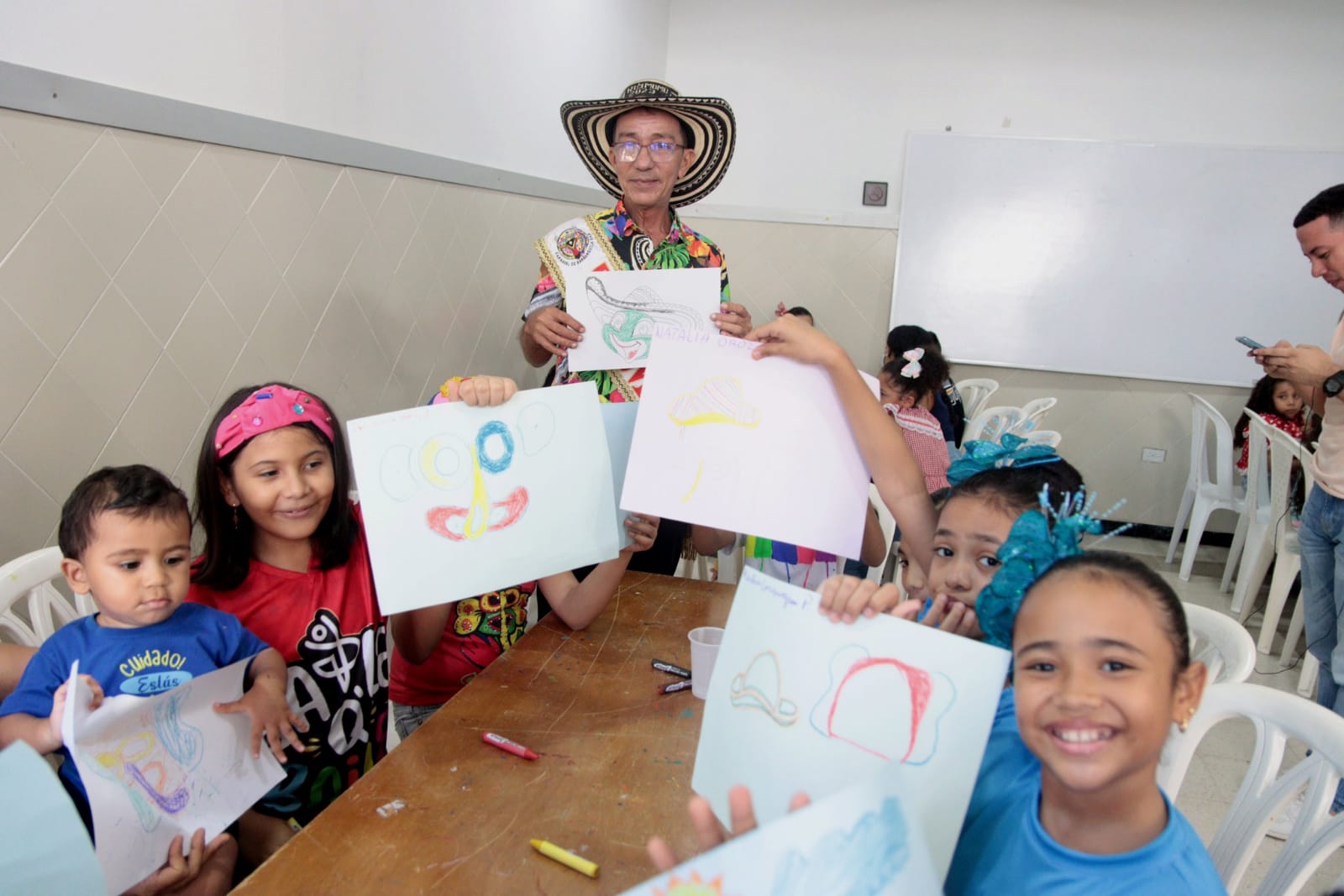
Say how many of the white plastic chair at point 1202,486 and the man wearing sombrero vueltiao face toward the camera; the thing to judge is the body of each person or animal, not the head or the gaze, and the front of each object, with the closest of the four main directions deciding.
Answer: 1

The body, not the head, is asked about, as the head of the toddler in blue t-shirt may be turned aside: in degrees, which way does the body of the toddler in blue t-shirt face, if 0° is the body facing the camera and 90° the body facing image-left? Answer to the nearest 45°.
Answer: approximately 315°

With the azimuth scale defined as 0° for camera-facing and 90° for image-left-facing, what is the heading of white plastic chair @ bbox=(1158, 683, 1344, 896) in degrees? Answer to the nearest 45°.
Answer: approximately 45°

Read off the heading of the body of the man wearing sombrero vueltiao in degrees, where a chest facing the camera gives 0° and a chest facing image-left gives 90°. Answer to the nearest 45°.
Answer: approximately 0°

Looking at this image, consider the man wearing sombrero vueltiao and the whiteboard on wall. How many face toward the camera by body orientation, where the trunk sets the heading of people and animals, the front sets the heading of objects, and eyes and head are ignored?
2

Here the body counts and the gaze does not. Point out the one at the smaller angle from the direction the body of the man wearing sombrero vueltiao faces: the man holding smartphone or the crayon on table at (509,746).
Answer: the crayon on table

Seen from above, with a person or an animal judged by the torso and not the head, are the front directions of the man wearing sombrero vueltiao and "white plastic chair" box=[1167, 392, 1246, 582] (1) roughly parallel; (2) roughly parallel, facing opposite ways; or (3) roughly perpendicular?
roughly perpendicular

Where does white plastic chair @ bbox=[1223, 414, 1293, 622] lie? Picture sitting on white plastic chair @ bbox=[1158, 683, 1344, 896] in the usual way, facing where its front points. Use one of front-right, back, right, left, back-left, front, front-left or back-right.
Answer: back-right
